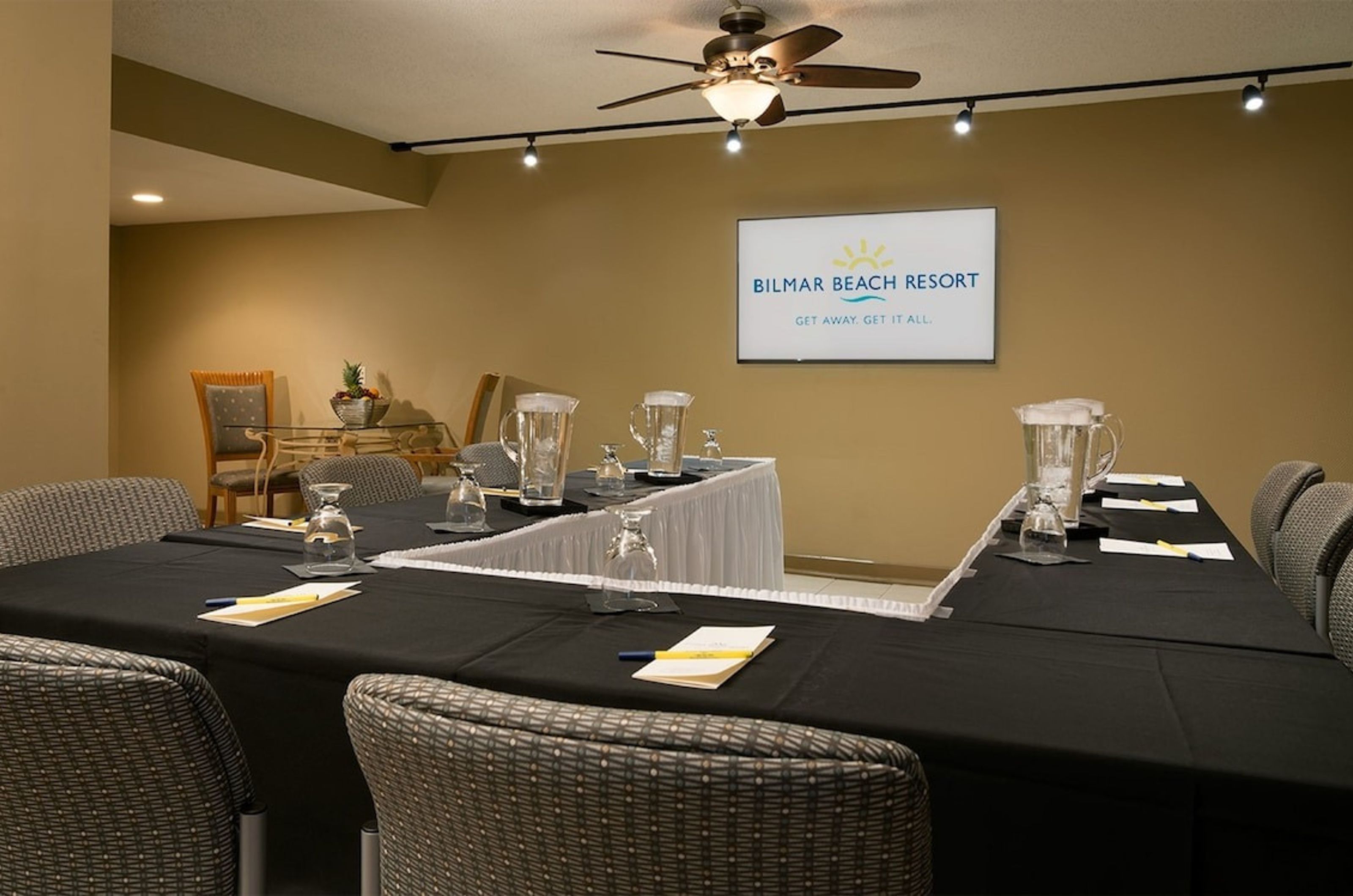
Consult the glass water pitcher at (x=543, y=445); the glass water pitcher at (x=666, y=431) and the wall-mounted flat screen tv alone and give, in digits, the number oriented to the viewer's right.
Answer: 2

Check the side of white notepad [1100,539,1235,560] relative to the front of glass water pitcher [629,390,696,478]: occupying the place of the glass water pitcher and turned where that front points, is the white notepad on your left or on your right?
on your right

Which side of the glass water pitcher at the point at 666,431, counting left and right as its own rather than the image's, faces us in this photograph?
right

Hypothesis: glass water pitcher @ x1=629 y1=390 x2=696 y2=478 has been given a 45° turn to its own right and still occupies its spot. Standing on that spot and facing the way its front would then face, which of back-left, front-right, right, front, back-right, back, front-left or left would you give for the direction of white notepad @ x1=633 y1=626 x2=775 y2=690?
front-right

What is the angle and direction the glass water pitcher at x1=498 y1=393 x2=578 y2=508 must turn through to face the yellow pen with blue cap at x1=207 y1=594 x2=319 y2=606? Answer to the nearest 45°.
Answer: approximately 90° to its right

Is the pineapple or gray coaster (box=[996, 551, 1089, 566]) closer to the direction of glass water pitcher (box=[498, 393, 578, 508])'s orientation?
the gray coaster

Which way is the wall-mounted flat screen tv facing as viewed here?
toward the camera

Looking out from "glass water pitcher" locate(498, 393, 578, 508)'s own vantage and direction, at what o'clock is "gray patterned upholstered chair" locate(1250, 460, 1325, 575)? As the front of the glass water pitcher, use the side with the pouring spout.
The gray patterned upholstered chair is roughly at 12 o'clock from the glass water pitcher.

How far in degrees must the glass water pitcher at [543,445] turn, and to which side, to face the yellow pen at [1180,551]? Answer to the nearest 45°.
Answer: approximately 45° to its right

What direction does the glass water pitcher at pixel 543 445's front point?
to the viewer's right

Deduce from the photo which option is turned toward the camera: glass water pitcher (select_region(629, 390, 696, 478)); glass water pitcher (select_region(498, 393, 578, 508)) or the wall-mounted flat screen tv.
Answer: the wall-mounted flat screen tv

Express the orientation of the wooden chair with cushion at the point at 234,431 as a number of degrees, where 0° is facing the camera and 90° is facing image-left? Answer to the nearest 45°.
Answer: approximately 315°

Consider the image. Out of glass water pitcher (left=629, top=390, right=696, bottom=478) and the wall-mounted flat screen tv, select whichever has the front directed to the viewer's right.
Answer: the glass water pitcher

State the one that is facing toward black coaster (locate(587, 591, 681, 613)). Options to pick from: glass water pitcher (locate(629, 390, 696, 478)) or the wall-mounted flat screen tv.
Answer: the wall-mounted flat screen tv

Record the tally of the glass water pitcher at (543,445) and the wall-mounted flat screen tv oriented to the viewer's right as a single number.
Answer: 1

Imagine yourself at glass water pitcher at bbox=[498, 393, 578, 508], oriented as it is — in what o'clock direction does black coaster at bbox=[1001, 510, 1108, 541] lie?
The black coaster is roughly at 1 o'clock from the glass water pitcher.

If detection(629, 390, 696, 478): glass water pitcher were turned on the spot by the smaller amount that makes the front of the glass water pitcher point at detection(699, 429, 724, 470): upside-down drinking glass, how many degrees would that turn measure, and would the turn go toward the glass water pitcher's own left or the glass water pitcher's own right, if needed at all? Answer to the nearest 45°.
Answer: approximately 90° to the glass water pitcher's own left
